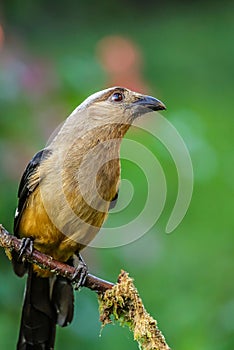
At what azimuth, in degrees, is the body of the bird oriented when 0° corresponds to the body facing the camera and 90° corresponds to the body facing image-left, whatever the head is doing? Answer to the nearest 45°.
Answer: approximately 315°
